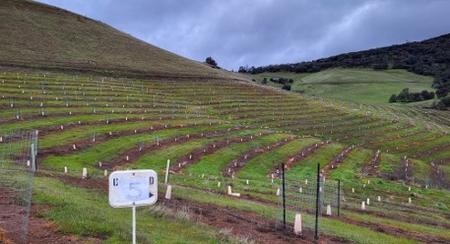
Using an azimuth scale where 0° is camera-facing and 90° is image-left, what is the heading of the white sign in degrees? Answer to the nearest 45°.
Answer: approximately 0°

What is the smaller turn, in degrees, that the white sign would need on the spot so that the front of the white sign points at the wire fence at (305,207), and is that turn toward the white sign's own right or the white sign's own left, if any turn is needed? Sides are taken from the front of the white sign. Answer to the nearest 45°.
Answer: approximately 135° to the white sign's own left

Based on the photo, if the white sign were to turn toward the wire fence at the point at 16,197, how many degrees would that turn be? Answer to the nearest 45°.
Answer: approximately 135° to its right
